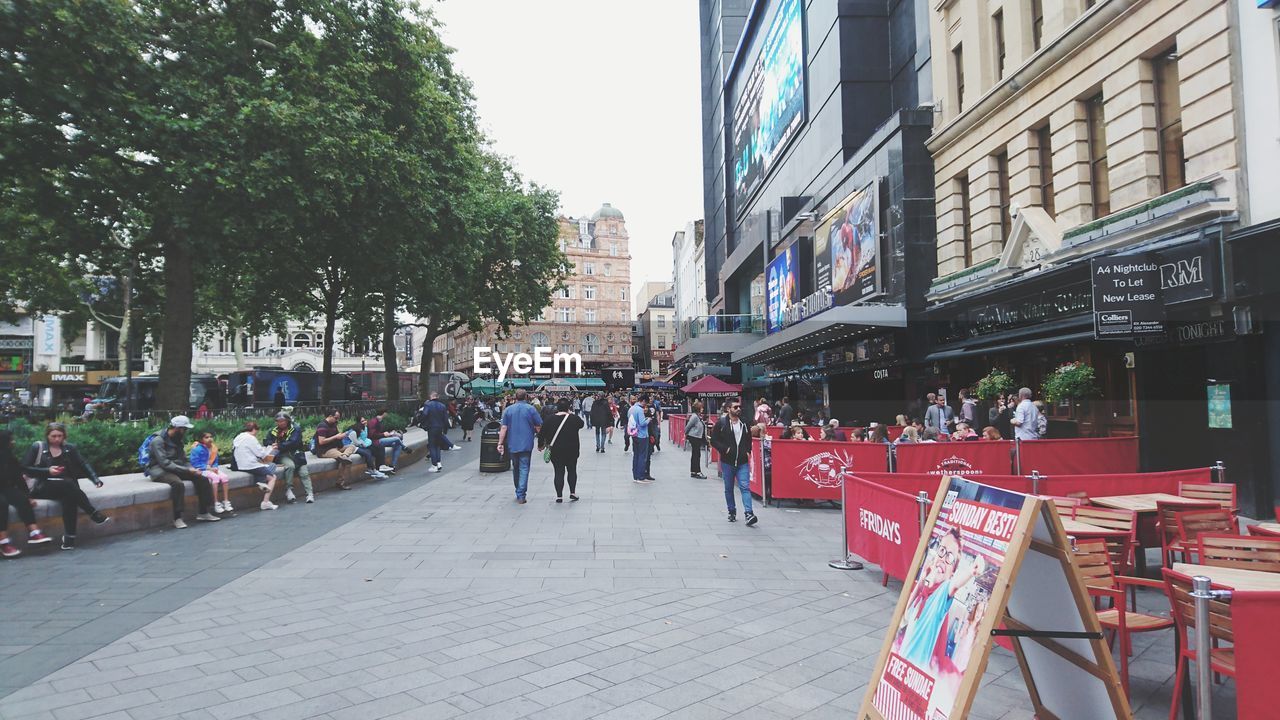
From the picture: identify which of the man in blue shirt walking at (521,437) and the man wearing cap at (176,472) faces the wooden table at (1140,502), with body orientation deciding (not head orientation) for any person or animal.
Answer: the man wearing cap

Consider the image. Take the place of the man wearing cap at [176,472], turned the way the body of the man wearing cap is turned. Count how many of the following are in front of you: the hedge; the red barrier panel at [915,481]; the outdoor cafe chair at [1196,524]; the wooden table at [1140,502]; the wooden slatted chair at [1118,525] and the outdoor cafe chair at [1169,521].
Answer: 5

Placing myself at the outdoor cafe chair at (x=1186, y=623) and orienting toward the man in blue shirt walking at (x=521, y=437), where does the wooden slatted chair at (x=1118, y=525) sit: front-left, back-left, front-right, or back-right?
front-right

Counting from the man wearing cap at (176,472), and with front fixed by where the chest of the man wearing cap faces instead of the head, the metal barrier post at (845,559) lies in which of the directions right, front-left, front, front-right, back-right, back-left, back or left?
front

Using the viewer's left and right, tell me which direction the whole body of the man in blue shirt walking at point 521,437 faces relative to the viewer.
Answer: facing away from the viewer

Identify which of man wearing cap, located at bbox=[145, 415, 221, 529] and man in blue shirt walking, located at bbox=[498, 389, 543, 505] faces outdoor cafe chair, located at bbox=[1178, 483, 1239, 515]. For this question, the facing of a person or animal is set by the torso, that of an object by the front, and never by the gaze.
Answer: the man wearing cap

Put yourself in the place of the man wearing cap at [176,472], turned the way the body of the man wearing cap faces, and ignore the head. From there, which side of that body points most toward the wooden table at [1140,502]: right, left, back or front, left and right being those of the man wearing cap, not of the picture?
front

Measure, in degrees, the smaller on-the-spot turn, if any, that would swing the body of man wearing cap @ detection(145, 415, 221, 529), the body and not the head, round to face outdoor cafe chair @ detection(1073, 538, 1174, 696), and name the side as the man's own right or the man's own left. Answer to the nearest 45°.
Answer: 0° — they already face it

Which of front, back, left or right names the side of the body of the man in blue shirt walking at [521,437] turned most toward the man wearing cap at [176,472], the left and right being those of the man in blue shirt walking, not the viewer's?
left

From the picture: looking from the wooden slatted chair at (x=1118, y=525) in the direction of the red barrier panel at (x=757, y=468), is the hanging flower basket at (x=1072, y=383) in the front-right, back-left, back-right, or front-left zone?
front-right

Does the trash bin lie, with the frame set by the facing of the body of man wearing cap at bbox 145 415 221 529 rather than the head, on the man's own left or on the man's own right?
on the man's own left

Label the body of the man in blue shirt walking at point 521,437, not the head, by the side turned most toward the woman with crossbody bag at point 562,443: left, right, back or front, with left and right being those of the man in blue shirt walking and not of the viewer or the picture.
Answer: right

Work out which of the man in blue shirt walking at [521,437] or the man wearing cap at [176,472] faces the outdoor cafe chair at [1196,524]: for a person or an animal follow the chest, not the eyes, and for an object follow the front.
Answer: the man wearing cap

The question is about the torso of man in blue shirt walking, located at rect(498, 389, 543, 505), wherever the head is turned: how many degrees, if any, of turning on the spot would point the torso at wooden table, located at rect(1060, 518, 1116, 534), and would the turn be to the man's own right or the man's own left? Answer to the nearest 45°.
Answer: approximately 135° to the man's own right

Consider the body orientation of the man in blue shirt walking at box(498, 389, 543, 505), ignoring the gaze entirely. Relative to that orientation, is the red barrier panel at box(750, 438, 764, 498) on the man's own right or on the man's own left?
on the man's own right

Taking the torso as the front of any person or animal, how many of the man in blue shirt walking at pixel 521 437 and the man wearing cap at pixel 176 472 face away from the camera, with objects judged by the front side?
1

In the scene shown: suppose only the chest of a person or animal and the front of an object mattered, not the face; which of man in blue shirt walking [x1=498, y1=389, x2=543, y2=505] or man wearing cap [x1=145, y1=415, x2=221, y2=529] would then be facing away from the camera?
the man in blue shirt walking

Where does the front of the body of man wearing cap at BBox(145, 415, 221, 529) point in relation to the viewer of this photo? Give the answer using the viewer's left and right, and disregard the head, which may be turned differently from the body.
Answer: facing the viewer and to the right of the viewer

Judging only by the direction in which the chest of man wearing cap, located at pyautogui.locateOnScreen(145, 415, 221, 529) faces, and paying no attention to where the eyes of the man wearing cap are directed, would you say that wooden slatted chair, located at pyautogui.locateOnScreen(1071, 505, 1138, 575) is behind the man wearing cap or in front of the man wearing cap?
in front

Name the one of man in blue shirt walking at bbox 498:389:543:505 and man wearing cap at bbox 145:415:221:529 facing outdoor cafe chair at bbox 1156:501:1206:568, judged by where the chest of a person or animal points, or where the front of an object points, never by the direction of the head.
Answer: the man wearing cap
